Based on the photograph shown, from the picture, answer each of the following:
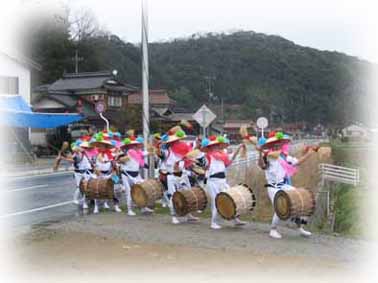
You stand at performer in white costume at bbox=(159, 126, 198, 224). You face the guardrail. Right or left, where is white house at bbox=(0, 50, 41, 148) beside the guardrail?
left

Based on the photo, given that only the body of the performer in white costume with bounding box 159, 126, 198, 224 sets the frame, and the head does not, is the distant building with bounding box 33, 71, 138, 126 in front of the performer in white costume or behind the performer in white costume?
behind
